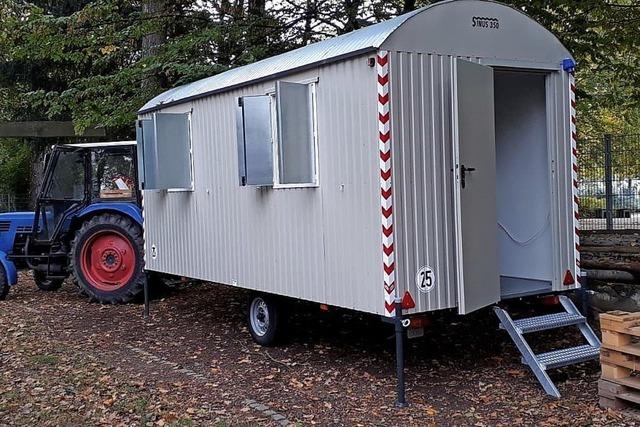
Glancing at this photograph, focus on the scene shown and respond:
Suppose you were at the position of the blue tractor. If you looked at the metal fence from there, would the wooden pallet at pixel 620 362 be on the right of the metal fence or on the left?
right

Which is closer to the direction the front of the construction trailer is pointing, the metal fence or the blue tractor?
the blue tractor

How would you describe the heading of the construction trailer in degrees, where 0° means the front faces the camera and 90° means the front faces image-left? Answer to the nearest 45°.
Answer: approximately 135°

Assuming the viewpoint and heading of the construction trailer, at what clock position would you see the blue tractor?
The blue tractor is roughly at 12 o'clock from the construction trailer.

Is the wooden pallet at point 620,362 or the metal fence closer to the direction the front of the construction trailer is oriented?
the metal fence

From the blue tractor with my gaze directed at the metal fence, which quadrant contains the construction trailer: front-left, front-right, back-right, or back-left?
front-right

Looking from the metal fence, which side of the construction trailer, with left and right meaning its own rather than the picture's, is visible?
right

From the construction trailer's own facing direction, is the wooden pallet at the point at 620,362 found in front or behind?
behind
